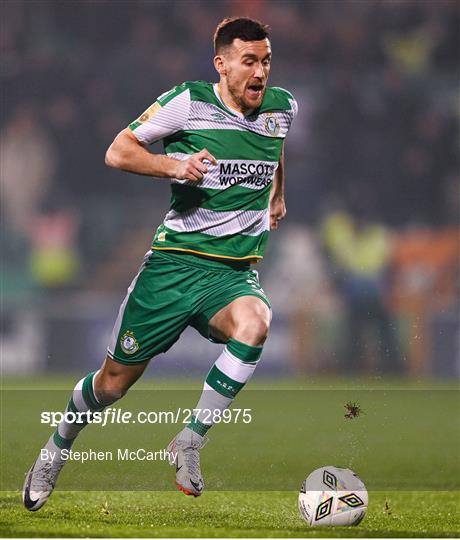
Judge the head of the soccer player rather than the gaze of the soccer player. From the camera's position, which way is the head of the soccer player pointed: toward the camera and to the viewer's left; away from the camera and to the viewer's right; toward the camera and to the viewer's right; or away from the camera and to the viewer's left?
toward the camera and to the viewer's right

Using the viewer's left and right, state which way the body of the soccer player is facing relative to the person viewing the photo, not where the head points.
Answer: facing the viewer and to the right of the viewer
